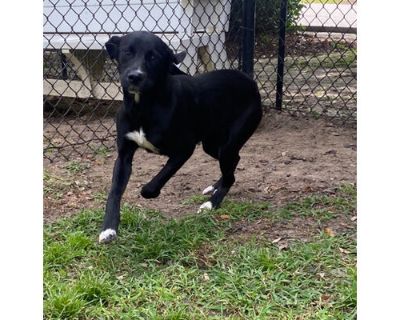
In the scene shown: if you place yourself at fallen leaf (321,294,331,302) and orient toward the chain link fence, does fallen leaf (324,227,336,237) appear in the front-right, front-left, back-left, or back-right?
front-right

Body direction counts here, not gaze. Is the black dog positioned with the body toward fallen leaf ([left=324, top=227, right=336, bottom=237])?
no

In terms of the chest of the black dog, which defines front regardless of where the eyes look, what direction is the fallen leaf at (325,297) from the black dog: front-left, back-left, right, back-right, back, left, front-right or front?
left

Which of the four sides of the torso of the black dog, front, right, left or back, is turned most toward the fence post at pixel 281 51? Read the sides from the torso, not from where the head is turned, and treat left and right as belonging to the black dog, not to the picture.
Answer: back

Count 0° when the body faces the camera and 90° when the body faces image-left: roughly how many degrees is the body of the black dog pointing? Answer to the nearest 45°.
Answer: approximately 45°

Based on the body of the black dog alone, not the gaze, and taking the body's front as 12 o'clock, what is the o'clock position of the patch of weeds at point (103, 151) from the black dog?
The patch of weeds is roughly at 4 o'clock from the black dog.

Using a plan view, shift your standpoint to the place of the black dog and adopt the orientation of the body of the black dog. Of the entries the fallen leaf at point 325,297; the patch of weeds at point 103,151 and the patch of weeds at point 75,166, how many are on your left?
1

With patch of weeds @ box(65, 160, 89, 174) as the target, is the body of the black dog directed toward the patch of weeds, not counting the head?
no

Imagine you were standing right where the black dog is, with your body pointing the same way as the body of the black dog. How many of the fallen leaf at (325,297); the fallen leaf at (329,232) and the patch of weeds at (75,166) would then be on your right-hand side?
1

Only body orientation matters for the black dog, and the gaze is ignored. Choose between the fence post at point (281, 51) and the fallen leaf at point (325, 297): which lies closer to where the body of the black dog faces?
the fallen leaf

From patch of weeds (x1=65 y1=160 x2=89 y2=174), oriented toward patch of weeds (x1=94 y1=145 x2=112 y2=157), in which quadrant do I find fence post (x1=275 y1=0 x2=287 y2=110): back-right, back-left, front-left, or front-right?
front-right
